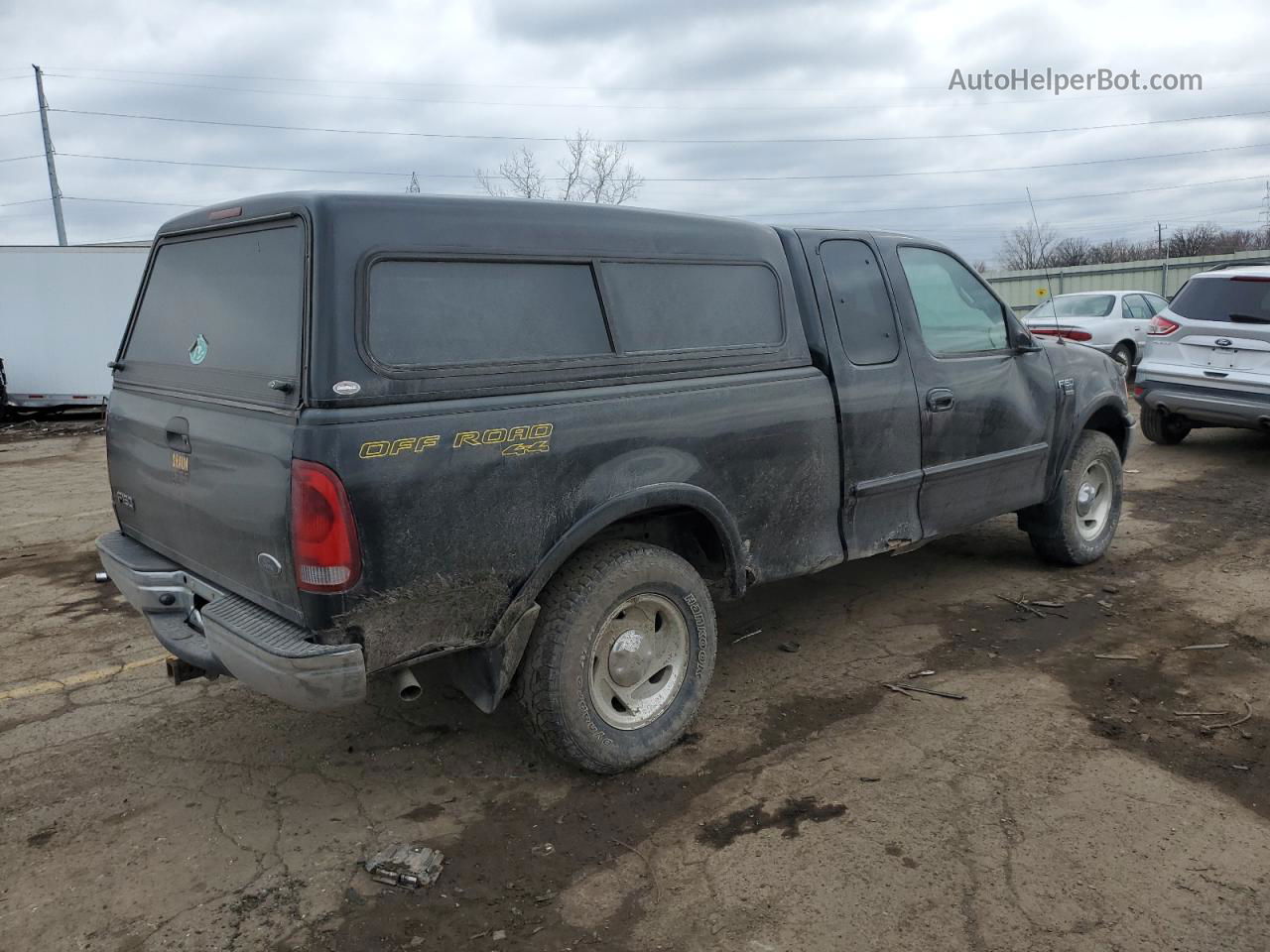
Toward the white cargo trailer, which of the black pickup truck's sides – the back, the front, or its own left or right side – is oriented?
left

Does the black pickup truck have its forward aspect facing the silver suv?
yes

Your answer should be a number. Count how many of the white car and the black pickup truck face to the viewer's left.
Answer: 0

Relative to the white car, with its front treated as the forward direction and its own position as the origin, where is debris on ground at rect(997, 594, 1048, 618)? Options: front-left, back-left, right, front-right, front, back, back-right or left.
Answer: back-right

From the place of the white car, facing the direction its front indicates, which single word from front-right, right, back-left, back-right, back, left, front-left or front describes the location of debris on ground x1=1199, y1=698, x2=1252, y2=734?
back-right

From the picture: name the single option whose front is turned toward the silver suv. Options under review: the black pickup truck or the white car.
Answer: the black pickup truck

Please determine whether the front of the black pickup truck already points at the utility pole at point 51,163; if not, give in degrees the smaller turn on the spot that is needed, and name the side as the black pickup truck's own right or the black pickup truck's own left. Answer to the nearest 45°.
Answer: approximately 90° to the black pickup truck's own left

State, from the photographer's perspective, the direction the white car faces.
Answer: facing away from the viewer and to the right of the viewer

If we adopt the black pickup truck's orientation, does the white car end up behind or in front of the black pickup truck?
in front

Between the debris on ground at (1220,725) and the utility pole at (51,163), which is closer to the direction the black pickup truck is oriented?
the debris on ground

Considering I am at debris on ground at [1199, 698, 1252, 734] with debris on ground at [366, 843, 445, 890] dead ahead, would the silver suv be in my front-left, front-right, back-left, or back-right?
back-right

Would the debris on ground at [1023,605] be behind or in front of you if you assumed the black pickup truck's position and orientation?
in front

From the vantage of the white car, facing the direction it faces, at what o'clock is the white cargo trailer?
The white cargo trailer is roughly at 7 o'clock from the white car.

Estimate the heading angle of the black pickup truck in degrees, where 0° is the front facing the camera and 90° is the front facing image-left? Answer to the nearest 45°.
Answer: approximately 225°

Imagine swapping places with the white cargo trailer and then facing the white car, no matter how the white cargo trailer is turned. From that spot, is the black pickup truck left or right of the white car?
right
